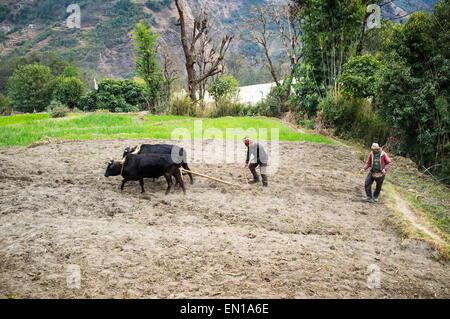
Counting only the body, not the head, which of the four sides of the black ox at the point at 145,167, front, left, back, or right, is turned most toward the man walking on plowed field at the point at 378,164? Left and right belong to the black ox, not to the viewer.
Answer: back

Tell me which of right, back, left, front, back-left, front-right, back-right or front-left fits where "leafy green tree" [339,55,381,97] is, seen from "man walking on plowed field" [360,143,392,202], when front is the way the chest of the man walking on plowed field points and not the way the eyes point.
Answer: back-right

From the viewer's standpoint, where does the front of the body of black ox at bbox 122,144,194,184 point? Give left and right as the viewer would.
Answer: facing to the left of the viewer

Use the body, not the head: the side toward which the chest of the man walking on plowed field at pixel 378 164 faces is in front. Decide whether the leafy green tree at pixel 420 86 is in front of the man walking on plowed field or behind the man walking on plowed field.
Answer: behind

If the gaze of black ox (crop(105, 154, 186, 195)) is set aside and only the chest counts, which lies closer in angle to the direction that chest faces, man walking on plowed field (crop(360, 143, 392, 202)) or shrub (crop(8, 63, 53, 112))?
the shrub

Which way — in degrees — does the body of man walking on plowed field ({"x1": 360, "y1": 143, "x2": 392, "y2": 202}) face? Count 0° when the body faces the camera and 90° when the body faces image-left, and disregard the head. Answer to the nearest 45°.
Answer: approximately 45°

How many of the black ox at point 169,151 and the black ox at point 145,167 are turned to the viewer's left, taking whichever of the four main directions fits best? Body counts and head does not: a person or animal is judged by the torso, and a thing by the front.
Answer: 2

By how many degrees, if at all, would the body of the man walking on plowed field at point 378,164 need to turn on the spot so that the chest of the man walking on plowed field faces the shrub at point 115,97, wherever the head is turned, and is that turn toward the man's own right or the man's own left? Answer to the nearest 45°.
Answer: approximately 90° to the man's own right

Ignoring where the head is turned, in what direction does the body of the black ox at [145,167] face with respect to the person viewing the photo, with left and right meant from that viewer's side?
facing to the left of the viewer
